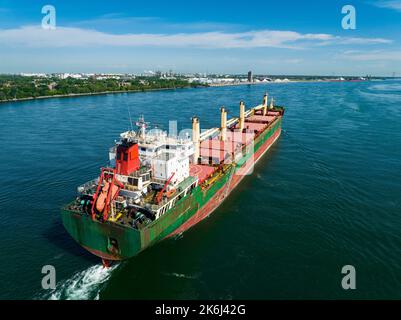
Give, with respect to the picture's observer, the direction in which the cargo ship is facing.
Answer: facing away from the viewer and to the right of the viewer
